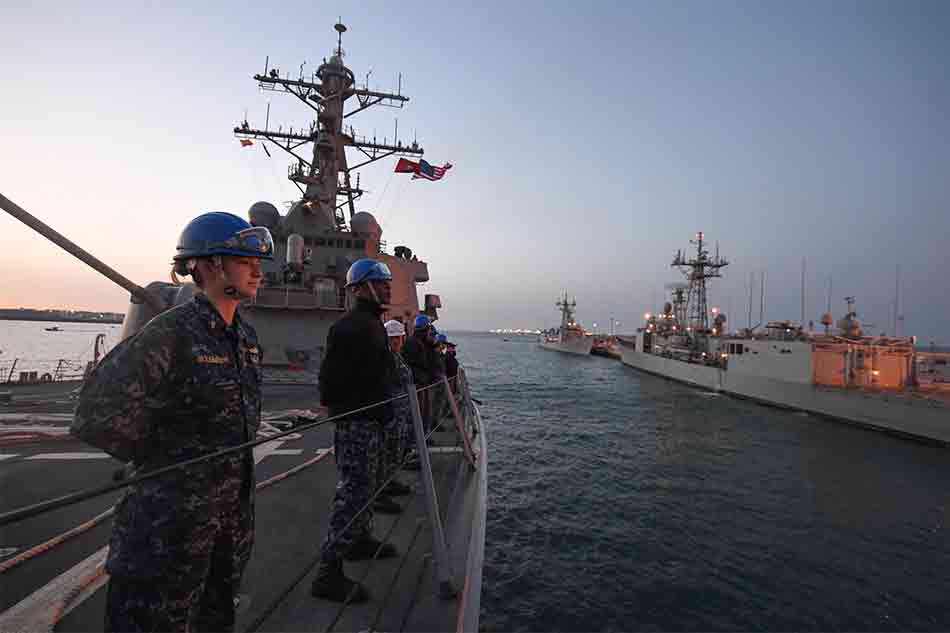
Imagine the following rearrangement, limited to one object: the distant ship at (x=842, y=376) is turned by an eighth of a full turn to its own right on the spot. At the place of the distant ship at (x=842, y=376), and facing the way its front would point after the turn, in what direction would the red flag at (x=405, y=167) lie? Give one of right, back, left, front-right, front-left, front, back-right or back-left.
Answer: back-left

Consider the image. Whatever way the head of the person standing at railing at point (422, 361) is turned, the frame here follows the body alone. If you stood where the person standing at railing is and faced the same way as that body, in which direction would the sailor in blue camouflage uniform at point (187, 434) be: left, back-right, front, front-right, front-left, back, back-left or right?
right

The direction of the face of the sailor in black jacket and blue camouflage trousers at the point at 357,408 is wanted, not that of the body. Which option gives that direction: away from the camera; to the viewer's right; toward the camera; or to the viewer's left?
to the viewer's right

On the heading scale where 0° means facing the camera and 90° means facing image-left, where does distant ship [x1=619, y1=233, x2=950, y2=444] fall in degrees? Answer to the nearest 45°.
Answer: approximately 135°

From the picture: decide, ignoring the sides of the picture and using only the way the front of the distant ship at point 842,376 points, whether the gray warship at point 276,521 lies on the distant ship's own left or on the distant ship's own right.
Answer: on the distant ship's own left

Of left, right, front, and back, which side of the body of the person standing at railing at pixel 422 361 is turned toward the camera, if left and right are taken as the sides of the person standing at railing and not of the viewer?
right

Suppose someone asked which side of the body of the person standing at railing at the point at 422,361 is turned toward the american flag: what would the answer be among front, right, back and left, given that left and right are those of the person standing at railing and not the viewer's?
left

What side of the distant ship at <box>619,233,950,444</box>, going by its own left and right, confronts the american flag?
left

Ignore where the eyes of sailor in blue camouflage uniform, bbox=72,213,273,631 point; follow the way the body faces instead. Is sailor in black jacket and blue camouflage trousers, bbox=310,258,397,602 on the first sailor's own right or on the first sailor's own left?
on the first sailor's own left

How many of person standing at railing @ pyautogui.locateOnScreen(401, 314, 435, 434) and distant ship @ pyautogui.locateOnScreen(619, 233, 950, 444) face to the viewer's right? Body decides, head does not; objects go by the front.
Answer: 1
